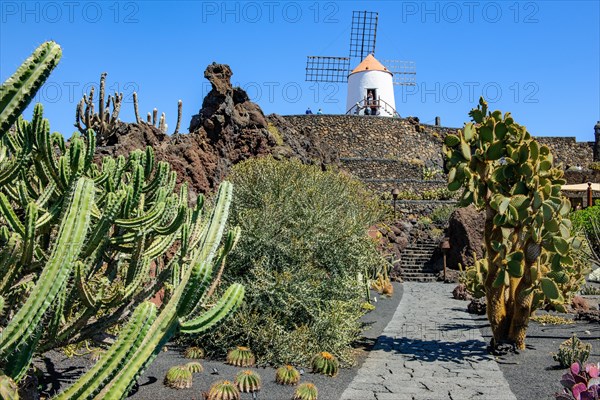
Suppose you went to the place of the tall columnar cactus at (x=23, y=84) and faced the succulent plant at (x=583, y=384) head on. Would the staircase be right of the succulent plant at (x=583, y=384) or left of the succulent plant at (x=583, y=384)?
left

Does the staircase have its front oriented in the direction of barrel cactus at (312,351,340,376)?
yes

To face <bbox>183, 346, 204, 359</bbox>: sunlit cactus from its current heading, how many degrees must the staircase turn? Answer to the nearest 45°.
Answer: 0° — it already faces it

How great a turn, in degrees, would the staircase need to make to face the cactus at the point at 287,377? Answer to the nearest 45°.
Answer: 0° — it already faces it

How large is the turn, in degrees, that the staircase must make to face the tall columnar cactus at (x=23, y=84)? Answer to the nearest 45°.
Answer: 0° — it already faces it

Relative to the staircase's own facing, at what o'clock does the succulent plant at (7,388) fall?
The succulent plant is roughly at 12 o'clock from the staircase.

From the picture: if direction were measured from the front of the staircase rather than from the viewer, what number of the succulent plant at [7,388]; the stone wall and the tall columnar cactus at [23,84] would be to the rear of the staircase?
1

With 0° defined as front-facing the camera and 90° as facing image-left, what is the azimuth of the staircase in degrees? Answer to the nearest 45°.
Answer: approximately 0°

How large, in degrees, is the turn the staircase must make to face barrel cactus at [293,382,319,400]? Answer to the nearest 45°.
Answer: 0° — it already faces it

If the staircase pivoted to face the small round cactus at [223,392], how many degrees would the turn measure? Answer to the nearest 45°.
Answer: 0° — it already faces it

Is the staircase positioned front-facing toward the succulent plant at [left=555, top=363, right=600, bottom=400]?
yes
